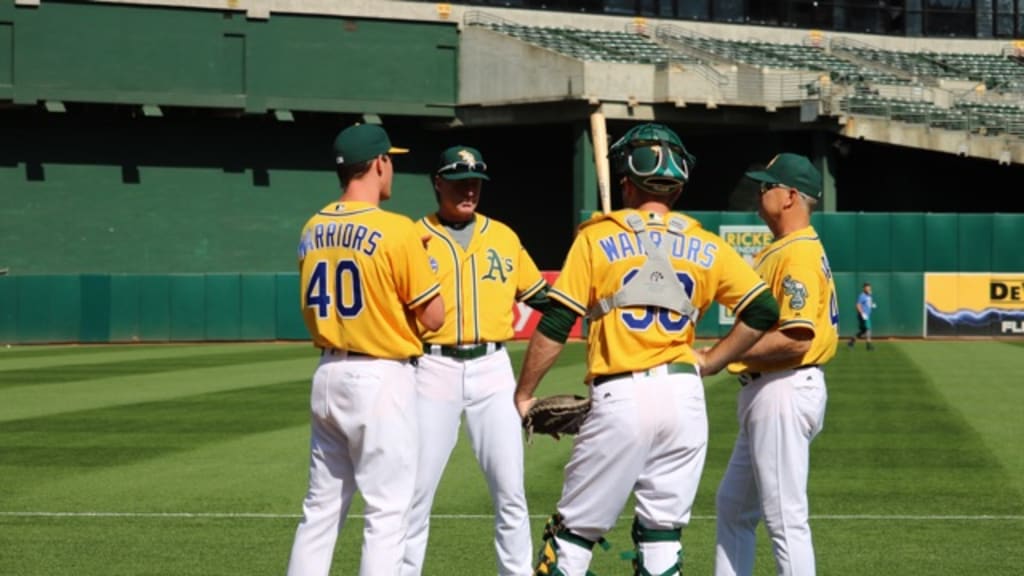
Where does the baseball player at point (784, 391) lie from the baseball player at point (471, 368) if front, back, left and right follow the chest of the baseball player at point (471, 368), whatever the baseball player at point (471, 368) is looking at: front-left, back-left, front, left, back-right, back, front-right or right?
front-left

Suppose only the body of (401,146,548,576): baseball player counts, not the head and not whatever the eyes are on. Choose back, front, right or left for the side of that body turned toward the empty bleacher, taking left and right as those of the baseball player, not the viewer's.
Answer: back

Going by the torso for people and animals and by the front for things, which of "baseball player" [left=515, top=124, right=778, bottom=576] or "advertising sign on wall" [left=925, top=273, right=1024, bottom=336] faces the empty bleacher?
the baseball player

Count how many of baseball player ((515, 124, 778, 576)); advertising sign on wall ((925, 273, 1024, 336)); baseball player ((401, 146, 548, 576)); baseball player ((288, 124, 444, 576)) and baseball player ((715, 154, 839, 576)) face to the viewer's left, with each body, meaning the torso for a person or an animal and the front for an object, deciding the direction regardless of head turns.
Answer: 1

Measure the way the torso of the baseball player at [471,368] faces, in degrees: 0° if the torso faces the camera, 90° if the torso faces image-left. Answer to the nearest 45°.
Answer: approximately 0°

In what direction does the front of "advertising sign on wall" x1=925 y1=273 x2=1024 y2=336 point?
toward the camera

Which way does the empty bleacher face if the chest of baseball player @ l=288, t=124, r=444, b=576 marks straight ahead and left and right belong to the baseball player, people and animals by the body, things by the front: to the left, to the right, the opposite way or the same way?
the opposite way

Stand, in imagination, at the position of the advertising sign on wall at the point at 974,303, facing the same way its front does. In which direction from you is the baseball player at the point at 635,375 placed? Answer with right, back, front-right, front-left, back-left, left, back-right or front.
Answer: front

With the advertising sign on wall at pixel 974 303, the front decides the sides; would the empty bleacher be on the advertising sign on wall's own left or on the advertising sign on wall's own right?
on the advertising sign on wall's own right

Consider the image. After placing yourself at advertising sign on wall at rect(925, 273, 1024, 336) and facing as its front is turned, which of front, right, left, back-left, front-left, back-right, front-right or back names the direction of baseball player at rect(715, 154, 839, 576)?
front

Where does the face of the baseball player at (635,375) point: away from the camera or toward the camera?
away from the camera

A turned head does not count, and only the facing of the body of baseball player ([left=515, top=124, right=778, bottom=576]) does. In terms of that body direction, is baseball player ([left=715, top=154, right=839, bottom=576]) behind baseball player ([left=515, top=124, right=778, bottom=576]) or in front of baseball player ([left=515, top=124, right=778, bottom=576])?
in front

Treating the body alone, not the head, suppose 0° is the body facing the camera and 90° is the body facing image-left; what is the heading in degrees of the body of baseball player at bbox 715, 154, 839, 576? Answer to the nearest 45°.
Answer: approximately 90°

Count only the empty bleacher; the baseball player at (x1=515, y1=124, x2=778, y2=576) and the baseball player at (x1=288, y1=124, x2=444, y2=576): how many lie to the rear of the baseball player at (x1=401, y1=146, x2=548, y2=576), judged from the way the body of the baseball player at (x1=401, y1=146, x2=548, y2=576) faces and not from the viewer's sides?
1

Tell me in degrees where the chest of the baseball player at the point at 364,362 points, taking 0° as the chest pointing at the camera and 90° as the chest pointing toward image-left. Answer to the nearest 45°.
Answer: approximately 225°

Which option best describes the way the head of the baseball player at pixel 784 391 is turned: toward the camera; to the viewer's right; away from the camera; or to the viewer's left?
to the viewer's left

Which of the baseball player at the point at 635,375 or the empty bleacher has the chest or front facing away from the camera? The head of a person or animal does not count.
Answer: the baseball player

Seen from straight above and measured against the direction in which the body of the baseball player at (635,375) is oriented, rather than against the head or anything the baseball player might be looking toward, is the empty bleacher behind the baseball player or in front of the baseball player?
in front
